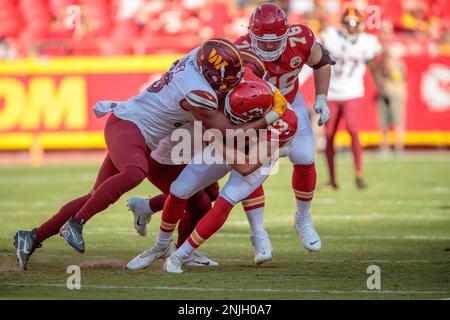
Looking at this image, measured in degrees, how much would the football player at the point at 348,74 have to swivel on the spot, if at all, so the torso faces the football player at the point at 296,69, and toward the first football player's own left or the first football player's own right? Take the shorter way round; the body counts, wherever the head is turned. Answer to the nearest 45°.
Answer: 0° — they already face them

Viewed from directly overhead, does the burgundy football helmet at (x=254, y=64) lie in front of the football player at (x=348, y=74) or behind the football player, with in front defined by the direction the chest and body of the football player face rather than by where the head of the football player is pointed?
in front

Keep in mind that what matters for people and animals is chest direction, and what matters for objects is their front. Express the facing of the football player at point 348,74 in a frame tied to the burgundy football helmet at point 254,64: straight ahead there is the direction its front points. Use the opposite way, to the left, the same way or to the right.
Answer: to the right

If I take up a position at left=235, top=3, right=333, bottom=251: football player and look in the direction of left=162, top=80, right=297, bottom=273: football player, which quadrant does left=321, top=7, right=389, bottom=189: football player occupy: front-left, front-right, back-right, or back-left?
back-right

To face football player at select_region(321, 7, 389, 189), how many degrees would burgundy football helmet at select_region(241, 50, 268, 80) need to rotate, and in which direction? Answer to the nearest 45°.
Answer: approximately 90° to its left

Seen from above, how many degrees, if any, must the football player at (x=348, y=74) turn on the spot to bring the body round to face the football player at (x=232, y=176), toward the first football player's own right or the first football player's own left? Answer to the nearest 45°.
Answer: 0° — they already face them

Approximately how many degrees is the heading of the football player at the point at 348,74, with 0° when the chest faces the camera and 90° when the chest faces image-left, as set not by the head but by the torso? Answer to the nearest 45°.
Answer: approximately 0°

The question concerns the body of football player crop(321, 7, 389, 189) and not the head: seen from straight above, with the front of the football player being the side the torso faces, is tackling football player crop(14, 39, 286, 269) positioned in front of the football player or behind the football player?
in front

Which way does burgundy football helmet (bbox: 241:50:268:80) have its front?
to the viewer's right

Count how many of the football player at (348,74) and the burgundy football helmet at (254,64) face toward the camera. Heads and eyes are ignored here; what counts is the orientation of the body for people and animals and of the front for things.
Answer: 1
